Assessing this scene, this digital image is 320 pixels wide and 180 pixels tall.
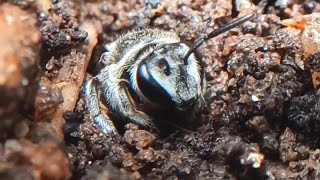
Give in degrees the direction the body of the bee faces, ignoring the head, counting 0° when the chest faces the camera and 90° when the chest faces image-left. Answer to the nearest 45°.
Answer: approximately 315°
